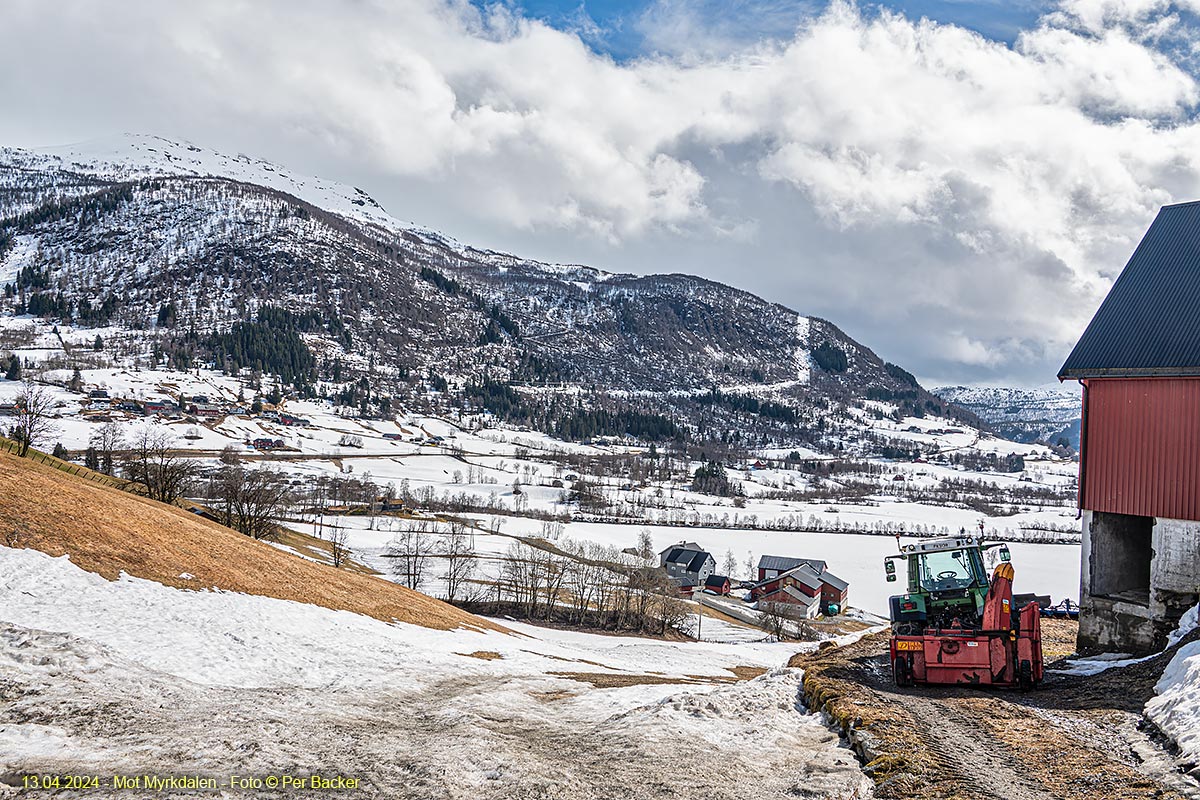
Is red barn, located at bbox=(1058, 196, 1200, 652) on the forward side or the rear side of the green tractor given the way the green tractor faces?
on the forward side

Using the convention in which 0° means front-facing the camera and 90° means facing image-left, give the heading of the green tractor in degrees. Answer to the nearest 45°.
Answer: approximately 180°
